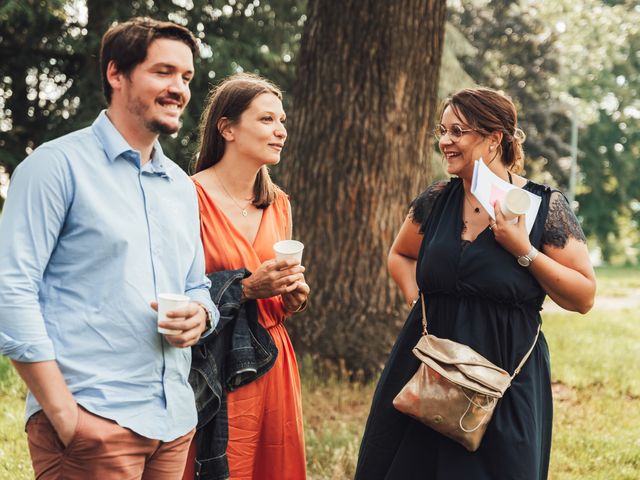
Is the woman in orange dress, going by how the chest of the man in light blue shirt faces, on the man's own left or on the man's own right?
on the man's own left

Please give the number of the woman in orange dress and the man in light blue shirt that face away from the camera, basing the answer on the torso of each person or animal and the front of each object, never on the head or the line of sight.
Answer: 0

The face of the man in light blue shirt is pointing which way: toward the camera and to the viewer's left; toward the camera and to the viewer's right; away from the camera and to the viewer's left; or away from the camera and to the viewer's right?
toward the camera and to the viewer's right

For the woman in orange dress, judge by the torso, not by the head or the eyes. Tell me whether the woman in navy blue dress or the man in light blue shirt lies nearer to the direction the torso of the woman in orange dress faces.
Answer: the woman in navy blue dress

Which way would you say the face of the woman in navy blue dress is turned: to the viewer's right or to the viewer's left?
to the viewer's left

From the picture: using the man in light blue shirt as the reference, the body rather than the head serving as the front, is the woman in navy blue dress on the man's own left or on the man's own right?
on the man's own left

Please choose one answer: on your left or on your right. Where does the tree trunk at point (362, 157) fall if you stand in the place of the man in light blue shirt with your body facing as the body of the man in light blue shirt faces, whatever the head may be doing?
on your left

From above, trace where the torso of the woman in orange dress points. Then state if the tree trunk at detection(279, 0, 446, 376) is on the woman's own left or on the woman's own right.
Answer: on the woman's own left

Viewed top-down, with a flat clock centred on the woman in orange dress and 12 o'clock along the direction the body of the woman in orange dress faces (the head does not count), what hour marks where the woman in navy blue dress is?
The woman in navy blue dress is roughly at 11 o'clock from the woman in orange dress.
